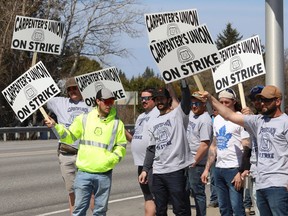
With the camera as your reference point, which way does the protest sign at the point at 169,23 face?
facing the viewer

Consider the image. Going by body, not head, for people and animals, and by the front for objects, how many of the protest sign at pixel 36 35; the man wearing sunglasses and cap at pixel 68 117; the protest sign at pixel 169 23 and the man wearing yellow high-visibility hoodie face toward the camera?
4

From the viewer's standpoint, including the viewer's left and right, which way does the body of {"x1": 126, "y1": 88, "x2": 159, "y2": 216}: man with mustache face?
facing the viewer and to the left of the viewer

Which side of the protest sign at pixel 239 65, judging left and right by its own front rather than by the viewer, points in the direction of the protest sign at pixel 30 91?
right

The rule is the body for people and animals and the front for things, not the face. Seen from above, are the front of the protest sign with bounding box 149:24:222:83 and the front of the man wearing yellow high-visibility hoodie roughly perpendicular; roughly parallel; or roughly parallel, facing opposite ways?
roughly parallel

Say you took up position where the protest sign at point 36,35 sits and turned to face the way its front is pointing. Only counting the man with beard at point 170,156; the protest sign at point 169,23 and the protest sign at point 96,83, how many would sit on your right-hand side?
0

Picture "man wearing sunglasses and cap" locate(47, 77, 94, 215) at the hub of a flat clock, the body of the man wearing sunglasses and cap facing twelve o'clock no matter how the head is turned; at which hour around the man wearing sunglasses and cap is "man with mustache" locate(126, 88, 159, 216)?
The man with mustache is roughly at 10 o'clock from the man wearing sunglasses and cap.

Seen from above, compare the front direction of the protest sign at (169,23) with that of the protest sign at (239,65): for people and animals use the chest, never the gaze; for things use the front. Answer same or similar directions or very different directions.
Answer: same or similar directions

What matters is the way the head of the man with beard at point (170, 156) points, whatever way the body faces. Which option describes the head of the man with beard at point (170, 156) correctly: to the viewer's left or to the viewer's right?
to the viewer's left

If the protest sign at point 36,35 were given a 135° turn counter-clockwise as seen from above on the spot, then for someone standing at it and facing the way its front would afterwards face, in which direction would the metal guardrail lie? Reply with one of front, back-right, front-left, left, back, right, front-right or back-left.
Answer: front-left

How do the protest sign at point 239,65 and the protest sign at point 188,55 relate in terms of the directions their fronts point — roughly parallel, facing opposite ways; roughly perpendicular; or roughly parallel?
roughly parallel

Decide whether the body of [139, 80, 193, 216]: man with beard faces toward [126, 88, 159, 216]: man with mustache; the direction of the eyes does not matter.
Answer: no
